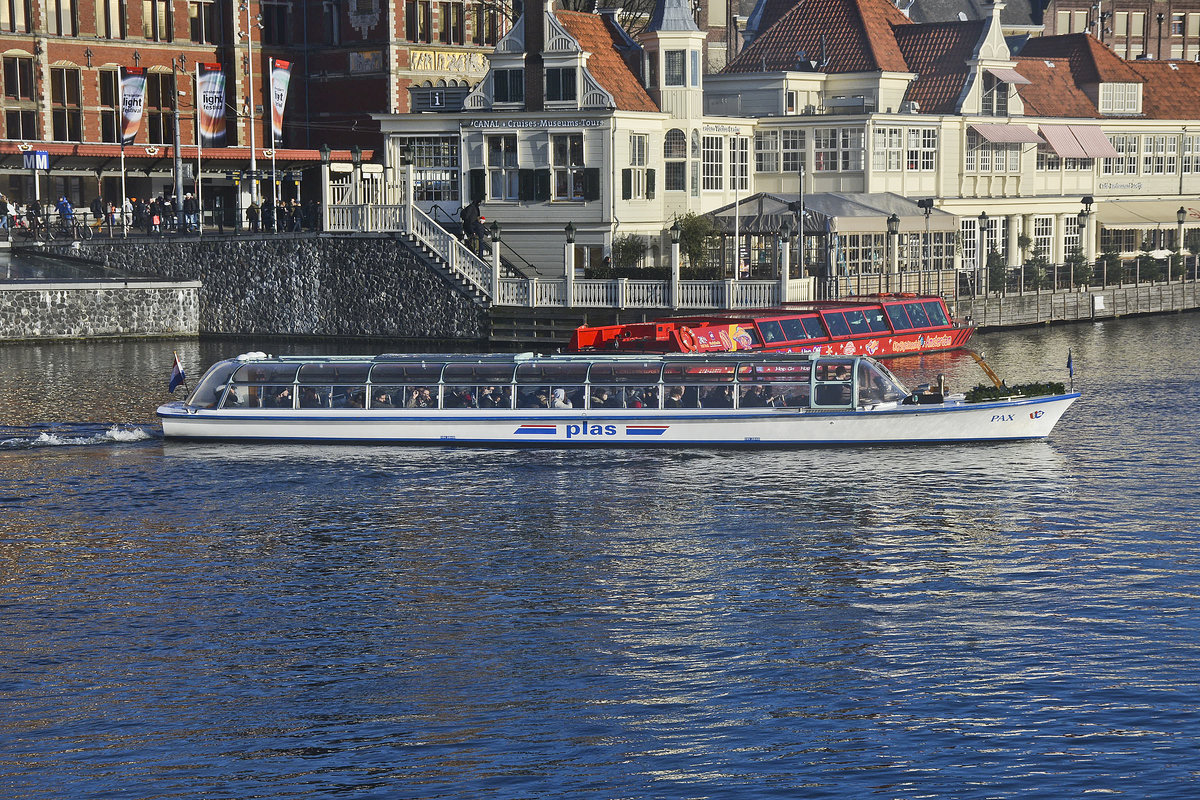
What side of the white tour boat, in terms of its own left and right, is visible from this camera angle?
right
